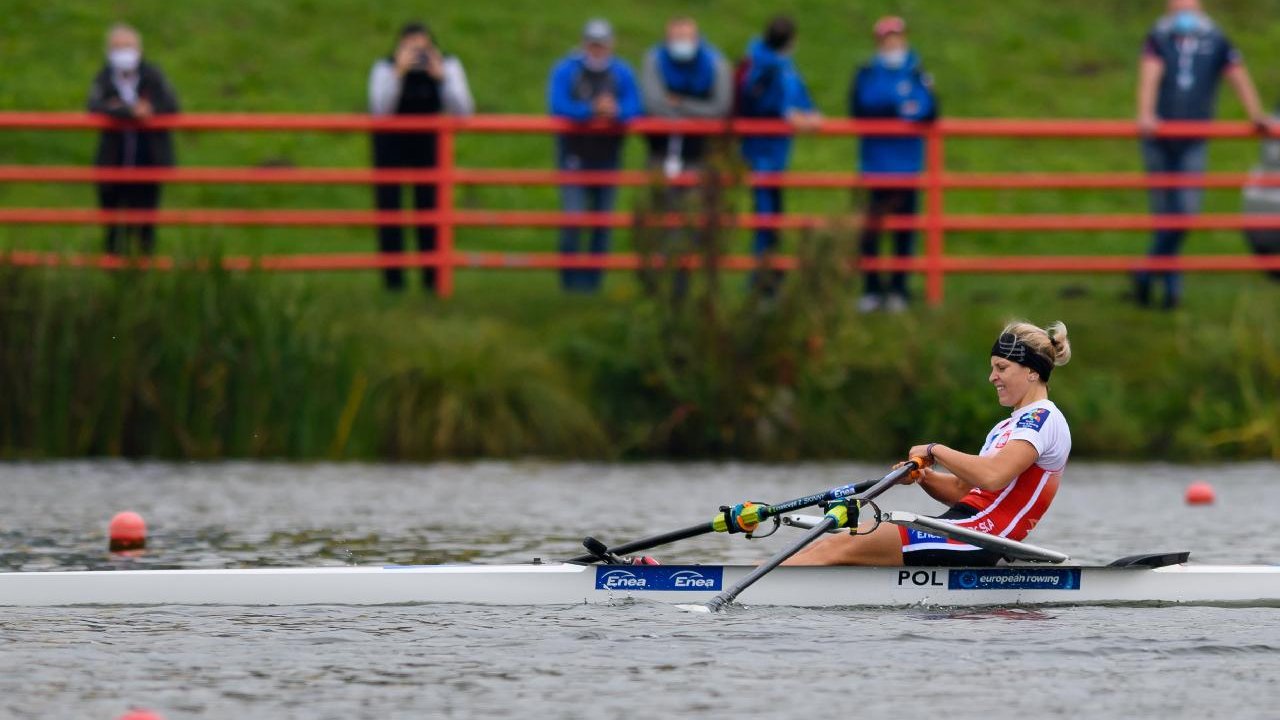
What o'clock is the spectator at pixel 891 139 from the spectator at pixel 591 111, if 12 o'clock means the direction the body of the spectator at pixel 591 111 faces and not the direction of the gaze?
the spectator at pixel 891 139 is roughly at 9 o'clock from the spectator at pixel 591 111.

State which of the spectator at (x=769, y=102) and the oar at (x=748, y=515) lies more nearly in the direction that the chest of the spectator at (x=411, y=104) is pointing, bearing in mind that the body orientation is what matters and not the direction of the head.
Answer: the oar

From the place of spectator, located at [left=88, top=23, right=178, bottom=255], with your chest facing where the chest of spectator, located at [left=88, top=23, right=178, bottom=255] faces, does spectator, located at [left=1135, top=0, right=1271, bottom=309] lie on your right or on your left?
on your left

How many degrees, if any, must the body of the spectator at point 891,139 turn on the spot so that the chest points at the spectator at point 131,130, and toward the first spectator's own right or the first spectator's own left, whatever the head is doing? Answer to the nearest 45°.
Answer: approximately 90° to the first spectator's own right

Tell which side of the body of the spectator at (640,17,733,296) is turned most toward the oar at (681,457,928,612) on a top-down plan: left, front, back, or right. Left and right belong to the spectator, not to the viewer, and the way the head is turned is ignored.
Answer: front

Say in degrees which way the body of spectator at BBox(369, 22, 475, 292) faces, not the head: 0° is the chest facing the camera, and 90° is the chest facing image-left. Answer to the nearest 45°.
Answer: approximately 0°

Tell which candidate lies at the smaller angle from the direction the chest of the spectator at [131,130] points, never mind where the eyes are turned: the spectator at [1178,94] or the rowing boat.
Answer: the rowing boat

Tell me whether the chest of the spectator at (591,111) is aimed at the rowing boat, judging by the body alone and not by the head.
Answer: yes
